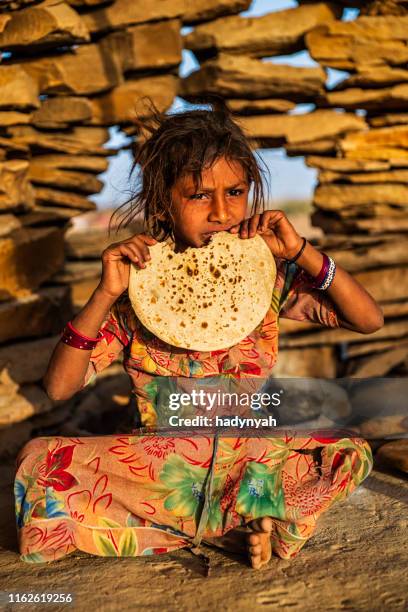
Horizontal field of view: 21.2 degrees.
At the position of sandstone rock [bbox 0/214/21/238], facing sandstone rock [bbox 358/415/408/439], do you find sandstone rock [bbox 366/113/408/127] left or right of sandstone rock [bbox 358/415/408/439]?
left

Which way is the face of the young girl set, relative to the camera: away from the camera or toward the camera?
toward the camera

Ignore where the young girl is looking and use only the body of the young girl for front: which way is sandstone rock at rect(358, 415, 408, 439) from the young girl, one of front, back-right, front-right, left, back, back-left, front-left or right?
back-left

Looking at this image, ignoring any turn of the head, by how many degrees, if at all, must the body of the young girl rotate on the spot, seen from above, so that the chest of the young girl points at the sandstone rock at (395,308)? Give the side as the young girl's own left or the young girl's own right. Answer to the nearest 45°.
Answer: approximately 135° to the young girl's own left

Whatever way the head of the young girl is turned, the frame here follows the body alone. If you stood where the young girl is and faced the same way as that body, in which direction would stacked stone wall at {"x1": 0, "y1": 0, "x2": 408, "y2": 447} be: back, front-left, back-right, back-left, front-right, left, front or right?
back

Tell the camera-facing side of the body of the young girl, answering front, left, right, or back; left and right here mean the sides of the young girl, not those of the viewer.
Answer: front

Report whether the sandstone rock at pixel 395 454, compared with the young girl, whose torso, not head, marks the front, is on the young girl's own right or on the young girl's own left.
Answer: on the young girl's own left

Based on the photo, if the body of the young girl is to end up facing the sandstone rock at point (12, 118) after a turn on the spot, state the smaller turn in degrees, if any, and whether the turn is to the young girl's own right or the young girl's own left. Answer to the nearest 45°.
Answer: approximately 180°
